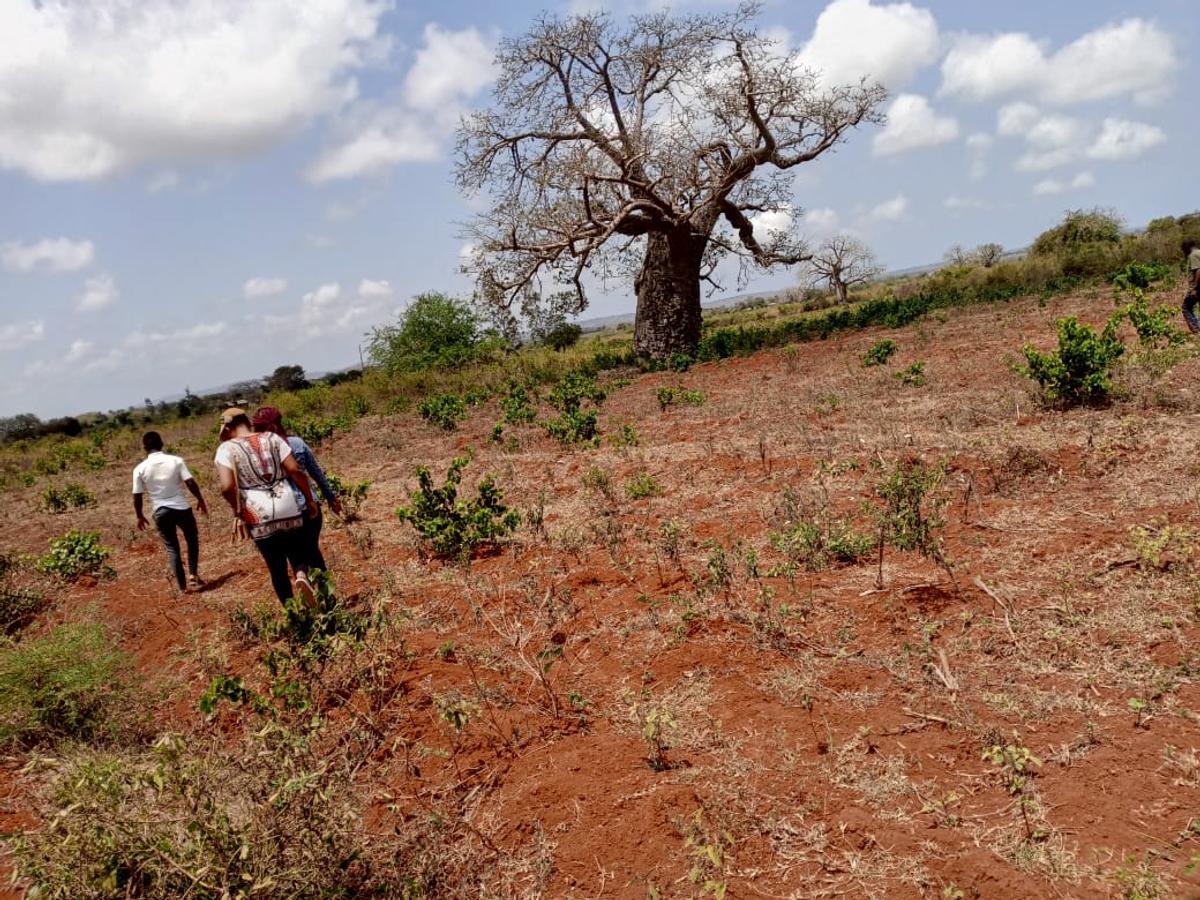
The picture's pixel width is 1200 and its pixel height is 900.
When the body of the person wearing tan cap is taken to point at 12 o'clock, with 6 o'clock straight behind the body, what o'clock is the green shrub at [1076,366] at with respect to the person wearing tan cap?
The green shrub is roughly at 3 o'clock from the person wearing tan cap.

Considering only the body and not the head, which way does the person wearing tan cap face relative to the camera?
away from the camera

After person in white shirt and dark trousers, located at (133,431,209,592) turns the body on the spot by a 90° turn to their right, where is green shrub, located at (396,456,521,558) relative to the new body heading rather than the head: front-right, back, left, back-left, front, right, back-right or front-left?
front-right

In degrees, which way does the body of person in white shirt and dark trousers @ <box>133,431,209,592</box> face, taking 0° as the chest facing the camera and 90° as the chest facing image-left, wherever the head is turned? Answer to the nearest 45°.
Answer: approximately 180°

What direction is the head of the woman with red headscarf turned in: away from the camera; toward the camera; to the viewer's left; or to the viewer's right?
away from the camera

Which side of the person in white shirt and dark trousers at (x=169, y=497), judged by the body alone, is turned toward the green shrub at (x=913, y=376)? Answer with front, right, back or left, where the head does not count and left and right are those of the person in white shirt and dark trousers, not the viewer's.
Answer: right

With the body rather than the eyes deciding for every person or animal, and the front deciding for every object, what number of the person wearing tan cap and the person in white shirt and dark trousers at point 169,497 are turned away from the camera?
2

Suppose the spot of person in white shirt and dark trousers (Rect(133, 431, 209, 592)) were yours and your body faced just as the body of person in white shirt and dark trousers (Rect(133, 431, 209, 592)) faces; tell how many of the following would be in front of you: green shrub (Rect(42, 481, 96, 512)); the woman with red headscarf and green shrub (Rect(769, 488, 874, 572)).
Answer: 1

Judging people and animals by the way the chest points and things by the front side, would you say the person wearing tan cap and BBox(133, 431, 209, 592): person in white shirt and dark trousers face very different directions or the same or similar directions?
same or similar directions

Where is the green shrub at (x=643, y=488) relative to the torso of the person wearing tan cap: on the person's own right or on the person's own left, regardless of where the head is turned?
on the person's own right

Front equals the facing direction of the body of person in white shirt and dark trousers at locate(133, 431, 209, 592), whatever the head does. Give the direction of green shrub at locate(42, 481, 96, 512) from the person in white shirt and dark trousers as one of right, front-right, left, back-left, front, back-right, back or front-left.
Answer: front
